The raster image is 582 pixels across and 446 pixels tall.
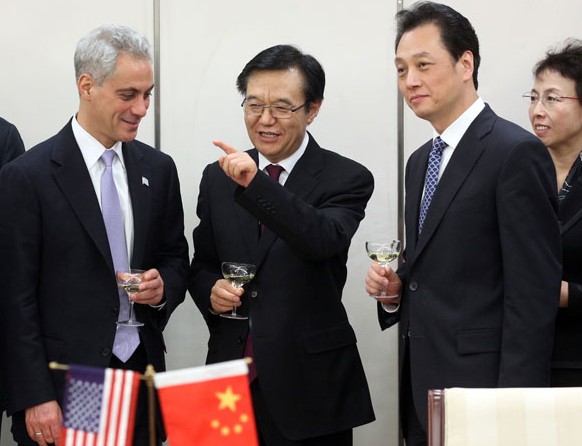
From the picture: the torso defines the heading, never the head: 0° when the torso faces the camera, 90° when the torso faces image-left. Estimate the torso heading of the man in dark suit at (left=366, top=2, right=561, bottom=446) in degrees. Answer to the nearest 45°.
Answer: approximately 45°

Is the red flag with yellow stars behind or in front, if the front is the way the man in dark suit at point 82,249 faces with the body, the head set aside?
in front

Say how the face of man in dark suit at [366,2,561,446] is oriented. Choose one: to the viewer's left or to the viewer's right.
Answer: to the viewer's left

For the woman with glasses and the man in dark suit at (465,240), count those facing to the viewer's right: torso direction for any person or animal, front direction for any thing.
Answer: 0

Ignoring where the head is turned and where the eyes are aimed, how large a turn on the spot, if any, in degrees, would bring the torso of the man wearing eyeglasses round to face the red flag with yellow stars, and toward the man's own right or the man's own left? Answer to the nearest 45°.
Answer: approximately 45° to the man's own left

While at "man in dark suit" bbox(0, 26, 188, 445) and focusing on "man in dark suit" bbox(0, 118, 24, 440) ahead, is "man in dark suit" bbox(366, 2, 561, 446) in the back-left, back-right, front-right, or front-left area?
back-right

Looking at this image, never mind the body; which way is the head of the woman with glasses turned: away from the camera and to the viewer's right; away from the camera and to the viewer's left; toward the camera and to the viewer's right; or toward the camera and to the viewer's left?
toward the camera and to the viewer's left

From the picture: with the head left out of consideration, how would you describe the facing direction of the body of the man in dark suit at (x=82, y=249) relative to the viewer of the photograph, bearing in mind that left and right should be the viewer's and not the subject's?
facing the viewer and to the right of the viewer

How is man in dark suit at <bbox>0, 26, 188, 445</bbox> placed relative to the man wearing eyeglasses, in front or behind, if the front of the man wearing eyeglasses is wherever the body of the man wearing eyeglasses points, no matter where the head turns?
in front

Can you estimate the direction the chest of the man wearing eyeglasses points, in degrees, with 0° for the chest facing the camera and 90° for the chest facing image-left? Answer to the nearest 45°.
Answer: approximately 45°
